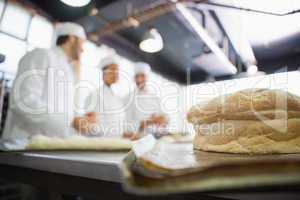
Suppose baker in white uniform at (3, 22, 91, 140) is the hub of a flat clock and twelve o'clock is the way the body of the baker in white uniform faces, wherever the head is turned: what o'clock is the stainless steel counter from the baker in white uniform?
The stainless steel counter is roughly at 3 o'clock from the baker in white uniform.

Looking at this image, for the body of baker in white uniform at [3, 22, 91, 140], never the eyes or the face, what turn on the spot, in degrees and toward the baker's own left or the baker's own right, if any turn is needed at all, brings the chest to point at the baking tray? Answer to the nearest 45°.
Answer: approximately 90° to the baker's own right

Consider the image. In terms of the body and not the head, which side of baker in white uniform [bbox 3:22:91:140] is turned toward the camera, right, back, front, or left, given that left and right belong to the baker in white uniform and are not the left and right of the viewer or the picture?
right

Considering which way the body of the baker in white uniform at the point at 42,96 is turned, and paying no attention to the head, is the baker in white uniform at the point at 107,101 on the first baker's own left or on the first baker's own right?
on the first baker's own left

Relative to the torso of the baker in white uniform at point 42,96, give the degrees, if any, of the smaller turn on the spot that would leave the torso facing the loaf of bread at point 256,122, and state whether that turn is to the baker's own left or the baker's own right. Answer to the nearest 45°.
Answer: approximately 90° to the baker's own right
